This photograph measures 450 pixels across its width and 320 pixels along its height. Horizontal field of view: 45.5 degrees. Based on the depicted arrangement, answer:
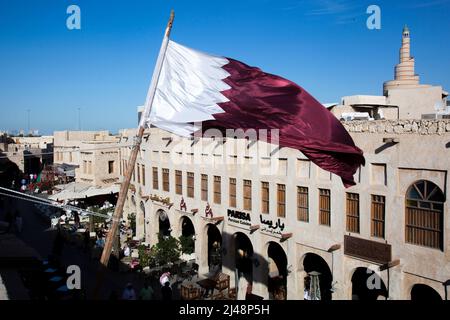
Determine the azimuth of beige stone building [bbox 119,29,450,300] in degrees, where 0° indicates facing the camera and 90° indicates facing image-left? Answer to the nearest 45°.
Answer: approximately 45°
